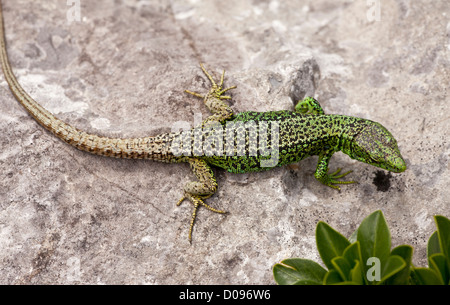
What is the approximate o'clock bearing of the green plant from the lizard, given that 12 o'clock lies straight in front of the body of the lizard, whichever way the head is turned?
The green plant is roughly at 2 o'clock from the lizard.

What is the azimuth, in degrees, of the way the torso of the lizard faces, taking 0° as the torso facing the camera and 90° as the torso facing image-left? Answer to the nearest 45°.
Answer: approximately 270°
